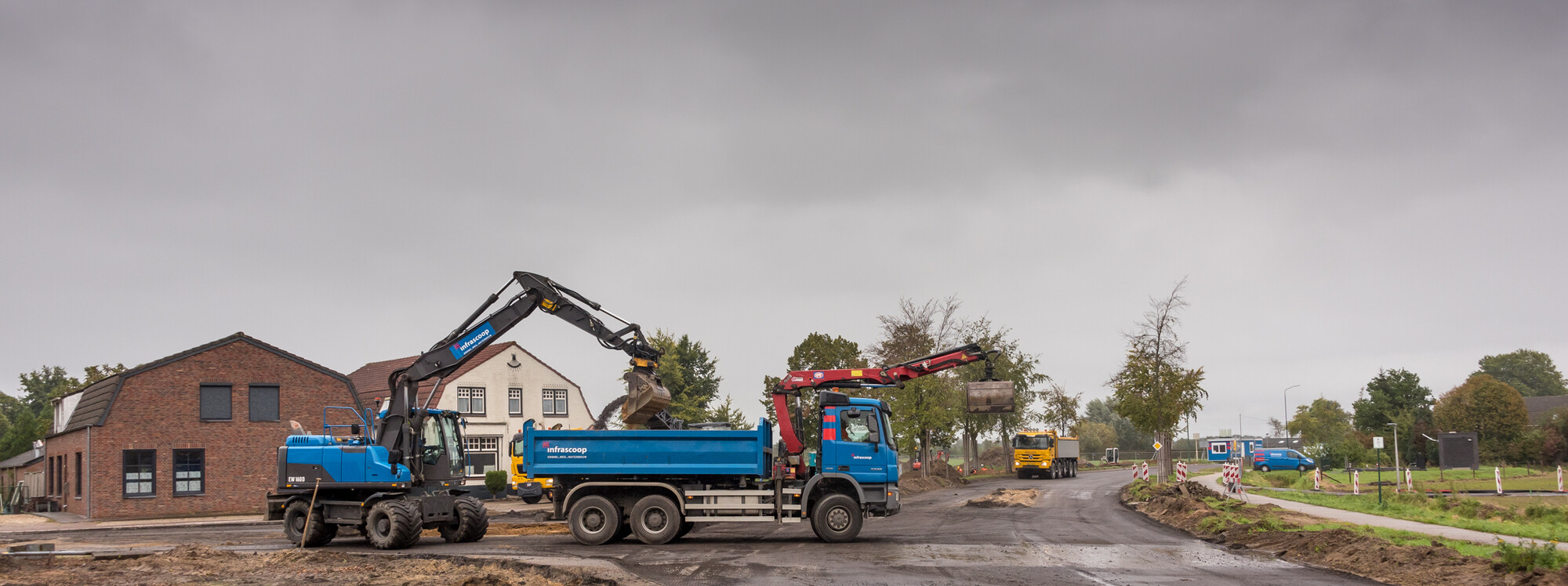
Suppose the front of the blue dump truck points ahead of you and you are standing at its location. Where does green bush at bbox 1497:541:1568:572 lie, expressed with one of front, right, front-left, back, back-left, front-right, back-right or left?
front-right

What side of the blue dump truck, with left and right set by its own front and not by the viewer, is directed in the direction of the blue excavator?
back

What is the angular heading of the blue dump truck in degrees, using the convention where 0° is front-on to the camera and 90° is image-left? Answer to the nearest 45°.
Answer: approximately 270°
